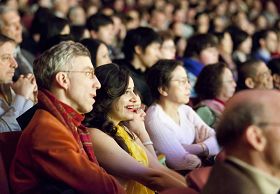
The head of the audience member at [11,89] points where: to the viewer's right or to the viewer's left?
to the viewer's right

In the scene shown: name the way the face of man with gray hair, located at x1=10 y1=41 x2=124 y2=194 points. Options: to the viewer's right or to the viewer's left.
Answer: to the viewer's right

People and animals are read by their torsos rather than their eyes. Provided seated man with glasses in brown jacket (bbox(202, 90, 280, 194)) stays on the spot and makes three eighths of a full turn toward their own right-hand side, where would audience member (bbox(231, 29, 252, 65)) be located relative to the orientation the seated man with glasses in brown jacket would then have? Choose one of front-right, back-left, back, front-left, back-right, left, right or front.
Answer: back-right

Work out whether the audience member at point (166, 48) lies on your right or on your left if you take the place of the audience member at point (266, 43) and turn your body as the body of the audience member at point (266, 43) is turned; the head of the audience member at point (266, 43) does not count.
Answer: on your right

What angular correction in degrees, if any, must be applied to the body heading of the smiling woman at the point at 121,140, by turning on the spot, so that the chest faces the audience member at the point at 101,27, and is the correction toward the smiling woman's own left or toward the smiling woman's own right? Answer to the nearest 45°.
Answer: approximately 135° to the smiling woman's own left

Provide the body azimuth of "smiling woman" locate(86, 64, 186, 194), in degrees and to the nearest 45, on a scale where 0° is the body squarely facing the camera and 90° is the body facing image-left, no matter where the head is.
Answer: approximately 315°

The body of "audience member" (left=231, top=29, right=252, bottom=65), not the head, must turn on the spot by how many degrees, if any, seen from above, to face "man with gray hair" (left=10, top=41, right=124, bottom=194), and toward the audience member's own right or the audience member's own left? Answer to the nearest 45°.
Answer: approximately 90° to the audience member's own right

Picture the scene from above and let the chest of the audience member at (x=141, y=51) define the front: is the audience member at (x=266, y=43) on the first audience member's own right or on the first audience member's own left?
on the first audience member's own left
